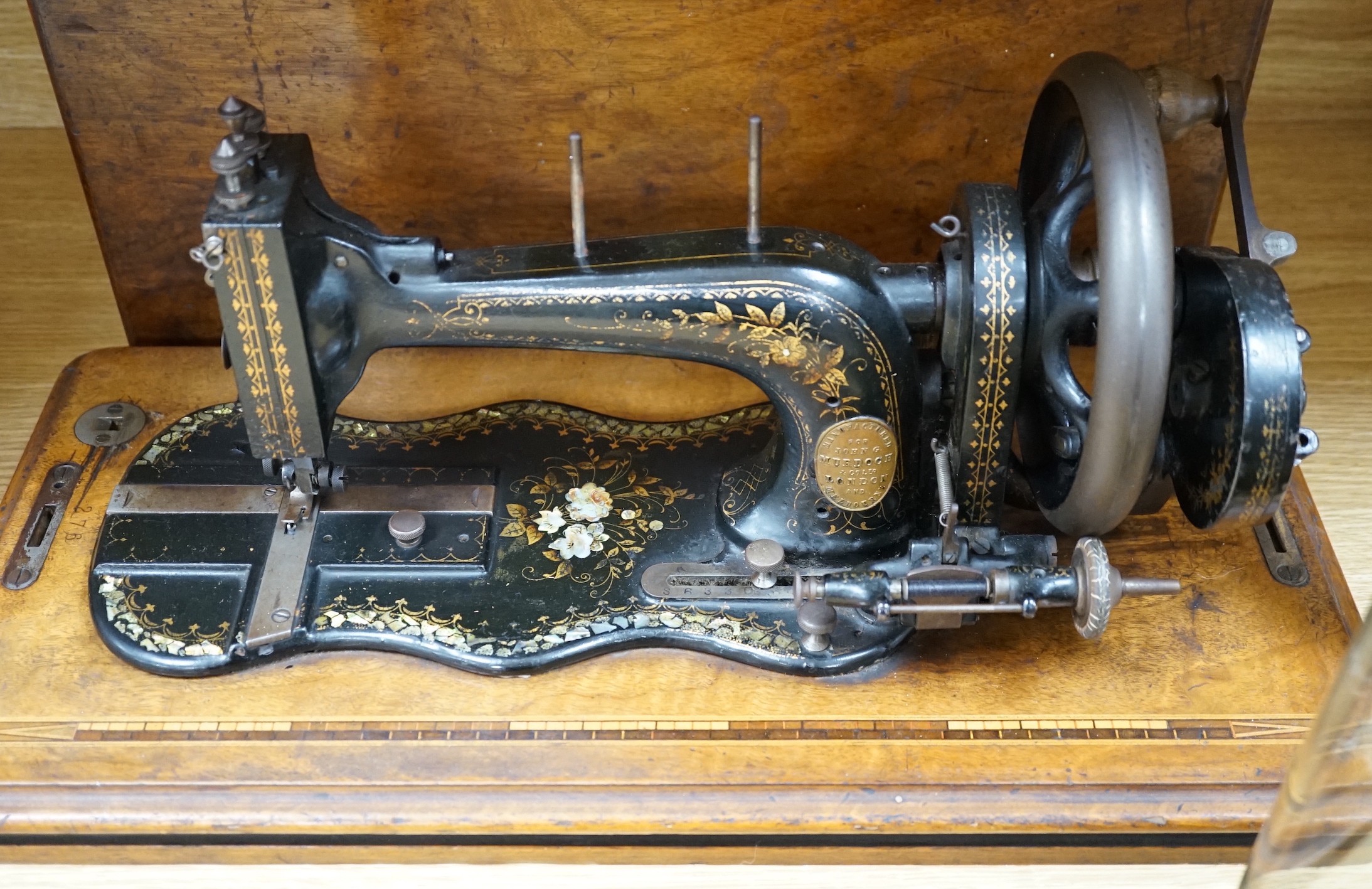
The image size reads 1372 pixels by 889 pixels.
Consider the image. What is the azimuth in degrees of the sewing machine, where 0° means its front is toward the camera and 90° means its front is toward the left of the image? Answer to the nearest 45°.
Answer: approximately 0°
